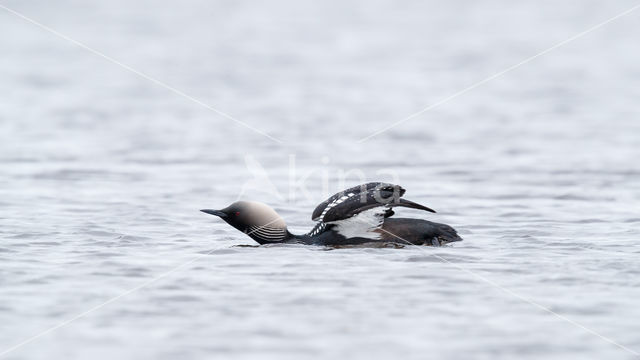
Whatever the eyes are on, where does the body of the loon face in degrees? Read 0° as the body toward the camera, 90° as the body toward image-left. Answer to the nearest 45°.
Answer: approximately 90°
